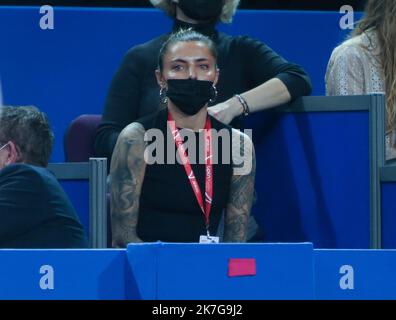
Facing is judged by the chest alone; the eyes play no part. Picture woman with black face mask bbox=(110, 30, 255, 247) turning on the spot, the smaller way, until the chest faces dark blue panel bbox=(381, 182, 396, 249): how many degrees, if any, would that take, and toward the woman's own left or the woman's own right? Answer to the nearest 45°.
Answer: approximately 90° to the woman's own left

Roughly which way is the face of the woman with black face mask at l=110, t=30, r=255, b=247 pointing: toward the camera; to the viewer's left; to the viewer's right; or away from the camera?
toward the camera

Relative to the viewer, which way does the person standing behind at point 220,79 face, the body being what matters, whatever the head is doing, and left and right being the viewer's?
facing the viewer

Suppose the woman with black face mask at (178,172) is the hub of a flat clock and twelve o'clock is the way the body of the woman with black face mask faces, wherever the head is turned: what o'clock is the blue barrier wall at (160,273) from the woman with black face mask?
The blue barrier wall is roughly at 12 o'clock from the woman with black face mask.

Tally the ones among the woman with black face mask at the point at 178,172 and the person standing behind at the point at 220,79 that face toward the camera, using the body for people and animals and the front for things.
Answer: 2

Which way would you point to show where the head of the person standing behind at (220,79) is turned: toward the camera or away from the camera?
toward the camera

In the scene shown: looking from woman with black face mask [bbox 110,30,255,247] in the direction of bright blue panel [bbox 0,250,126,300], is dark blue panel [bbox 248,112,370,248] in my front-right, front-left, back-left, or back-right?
back-left

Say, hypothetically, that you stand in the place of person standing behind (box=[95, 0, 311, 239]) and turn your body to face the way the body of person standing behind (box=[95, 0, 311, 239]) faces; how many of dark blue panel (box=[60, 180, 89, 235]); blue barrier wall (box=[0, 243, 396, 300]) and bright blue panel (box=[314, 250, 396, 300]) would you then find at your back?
0

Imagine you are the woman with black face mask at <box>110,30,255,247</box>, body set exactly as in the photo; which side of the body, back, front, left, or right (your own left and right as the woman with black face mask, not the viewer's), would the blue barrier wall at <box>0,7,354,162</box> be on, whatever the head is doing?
back

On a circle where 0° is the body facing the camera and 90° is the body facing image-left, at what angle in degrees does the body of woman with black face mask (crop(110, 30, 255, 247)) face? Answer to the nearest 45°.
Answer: approximately 0°

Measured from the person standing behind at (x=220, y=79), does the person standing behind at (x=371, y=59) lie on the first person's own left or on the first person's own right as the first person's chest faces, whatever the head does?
on the first person's own left

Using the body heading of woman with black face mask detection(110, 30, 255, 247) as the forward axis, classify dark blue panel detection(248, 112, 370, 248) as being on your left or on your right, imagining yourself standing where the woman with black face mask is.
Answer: on your left

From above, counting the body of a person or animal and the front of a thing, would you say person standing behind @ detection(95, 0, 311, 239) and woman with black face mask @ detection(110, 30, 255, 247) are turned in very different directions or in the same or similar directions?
same or similar directions

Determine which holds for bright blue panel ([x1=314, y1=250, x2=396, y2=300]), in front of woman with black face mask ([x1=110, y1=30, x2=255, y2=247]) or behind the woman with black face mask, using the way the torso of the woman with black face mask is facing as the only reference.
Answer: in front
